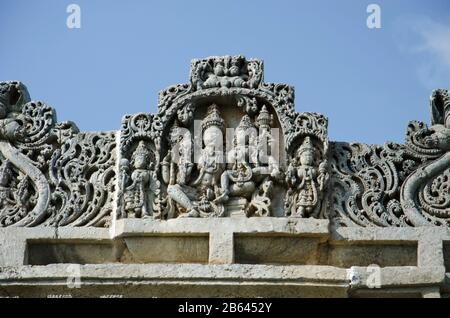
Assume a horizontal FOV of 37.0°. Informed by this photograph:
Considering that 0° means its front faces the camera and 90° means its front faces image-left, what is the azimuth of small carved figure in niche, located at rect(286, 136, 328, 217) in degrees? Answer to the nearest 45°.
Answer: approximately 0°

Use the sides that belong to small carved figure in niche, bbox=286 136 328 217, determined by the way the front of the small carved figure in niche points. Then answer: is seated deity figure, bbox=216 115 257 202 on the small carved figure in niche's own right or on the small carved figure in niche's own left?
on the small carved figure in niche's own right

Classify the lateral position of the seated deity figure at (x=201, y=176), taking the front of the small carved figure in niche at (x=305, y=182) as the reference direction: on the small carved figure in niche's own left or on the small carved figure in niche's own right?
on the small carved figure in niche's own right

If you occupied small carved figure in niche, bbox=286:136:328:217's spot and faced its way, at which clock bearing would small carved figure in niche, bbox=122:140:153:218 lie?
small carved figure in niche, bbox=122:140:153:218 is roughly at 3 o'clock from small carved figure in niche, bbox=286:136:328:217.
